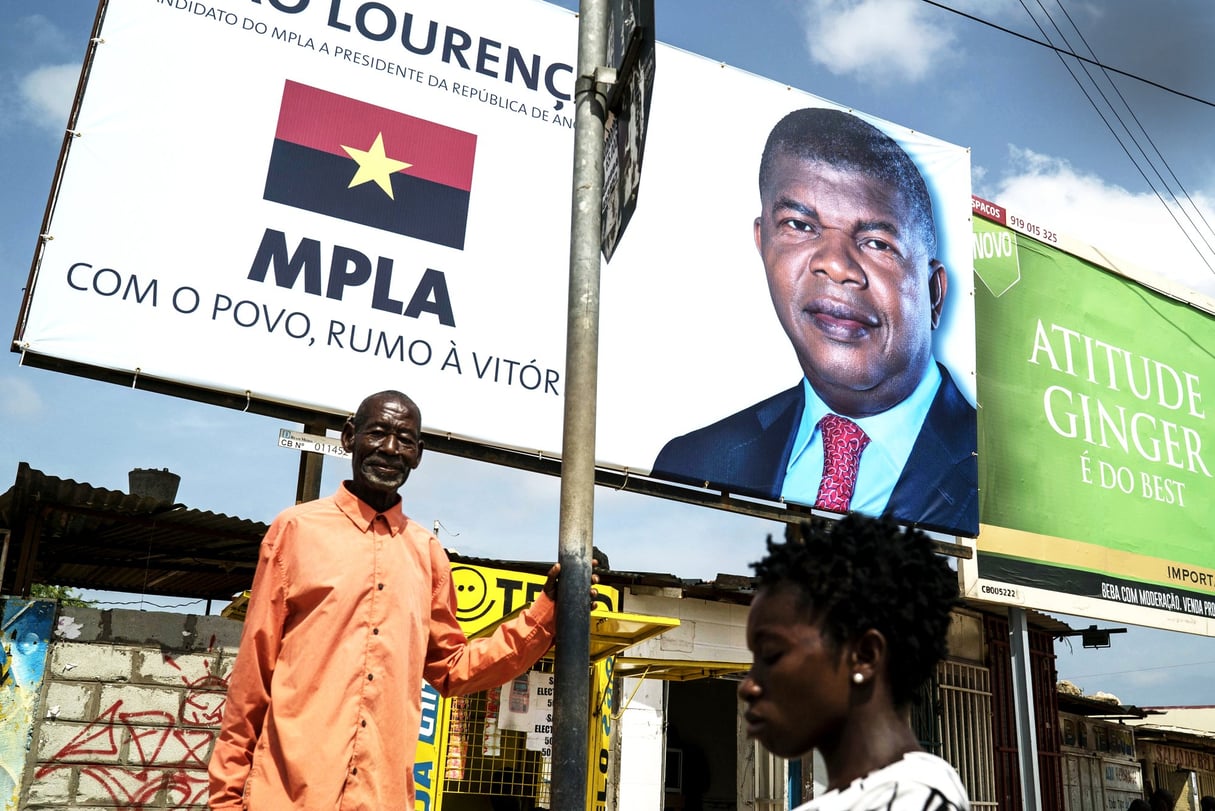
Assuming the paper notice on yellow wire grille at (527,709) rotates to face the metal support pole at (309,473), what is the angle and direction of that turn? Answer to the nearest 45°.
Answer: approximately 90° to its right

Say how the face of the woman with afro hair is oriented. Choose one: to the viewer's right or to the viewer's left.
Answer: to the viewer's left

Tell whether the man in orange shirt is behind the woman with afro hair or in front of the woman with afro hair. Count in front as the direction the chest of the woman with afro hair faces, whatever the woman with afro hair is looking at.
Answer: in front

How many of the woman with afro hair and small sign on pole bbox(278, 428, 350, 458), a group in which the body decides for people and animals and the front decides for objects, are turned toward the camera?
1

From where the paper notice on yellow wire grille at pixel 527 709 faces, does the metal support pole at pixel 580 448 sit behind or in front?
in front

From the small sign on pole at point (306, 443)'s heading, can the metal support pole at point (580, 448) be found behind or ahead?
ahead

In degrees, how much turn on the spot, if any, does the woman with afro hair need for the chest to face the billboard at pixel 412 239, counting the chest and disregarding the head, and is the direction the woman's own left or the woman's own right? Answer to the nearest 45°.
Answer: approximately 45° to the woman's own right

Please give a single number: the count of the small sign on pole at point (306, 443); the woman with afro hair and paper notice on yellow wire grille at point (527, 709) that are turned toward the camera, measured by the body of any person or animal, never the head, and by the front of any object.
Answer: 2

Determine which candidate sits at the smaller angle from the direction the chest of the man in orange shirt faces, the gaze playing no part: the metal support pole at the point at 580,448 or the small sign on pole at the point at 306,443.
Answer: the metal support pole

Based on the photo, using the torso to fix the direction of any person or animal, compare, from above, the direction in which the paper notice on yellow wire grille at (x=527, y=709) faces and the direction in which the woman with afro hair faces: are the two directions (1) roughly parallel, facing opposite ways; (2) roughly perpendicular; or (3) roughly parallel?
roughly perpendicular

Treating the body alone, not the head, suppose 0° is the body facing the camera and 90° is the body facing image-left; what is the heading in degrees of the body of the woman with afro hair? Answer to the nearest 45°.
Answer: approximately 90°
